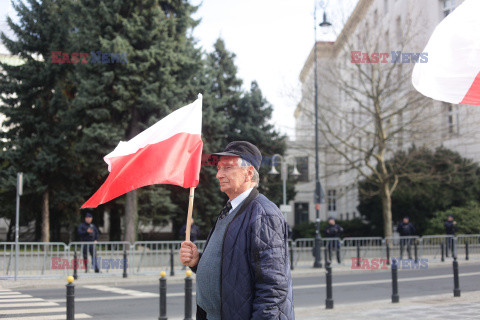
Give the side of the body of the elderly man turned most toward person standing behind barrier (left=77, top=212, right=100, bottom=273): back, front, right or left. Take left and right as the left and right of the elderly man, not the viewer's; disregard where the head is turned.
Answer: right

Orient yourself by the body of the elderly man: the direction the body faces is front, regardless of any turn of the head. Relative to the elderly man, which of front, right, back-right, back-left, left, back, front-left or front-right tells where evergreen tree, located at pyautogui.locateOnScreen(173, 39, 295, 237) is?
right

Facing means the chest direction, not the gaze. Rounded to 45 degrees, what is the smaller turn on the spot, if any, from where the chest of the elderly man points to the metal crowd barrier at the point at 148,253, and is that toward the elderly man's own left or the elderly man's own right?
approximately 90° to the elderly man's own right

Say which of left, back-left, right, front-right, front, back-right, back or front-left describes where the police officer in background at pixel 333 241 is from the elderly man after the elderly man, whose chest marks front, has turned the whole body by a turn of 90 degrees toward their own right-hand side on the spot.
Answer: front

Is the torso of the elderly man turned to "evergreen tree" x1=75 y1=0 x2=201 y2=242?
no

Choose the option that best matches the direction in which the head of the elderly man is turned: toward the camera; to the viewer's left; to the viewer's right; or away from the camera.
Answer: to the viewer's left

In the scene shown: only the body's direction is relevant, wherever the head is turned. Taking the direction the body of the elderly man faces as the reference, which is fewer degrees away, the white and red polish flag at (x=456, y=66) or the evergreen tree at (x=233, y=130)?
the evergreen tree

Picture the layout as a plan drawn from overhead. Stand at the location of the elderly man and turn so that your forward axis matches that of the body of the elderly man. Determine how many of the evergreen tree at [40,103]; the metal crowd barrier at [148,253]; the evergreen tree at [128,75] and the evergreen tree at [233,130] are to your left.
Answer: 0

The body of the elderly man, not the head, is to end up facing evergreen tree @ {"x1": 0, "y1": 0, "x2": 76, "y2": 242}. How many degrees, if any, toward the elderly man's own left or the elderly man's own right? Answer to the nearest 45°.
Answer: approximately 90° to the elderly man's own right

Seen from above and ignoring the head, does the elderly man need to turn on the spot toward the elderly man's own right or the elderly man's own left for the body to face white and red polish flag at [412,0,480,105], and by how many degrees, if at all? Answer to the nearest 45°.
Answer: approximately 135° to the elderly man's own right

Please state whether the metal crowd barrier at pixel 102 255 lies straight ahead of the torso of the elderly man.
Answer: no

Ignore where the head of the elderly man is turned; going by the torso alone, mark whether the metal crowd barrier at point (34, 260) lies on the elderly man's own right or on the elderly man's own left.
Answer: on the elderly man's own right

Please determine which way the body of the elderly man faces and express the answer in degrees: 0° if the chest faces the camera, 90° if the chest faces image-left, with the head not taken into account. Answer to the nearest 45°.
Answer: approximately 90°
